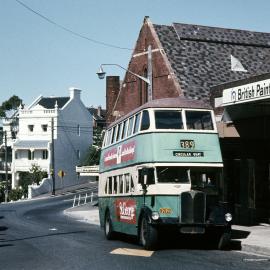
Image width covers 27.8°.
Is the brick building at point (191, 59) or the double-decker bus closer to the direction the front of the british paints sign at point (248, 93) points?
the double-decker bus
